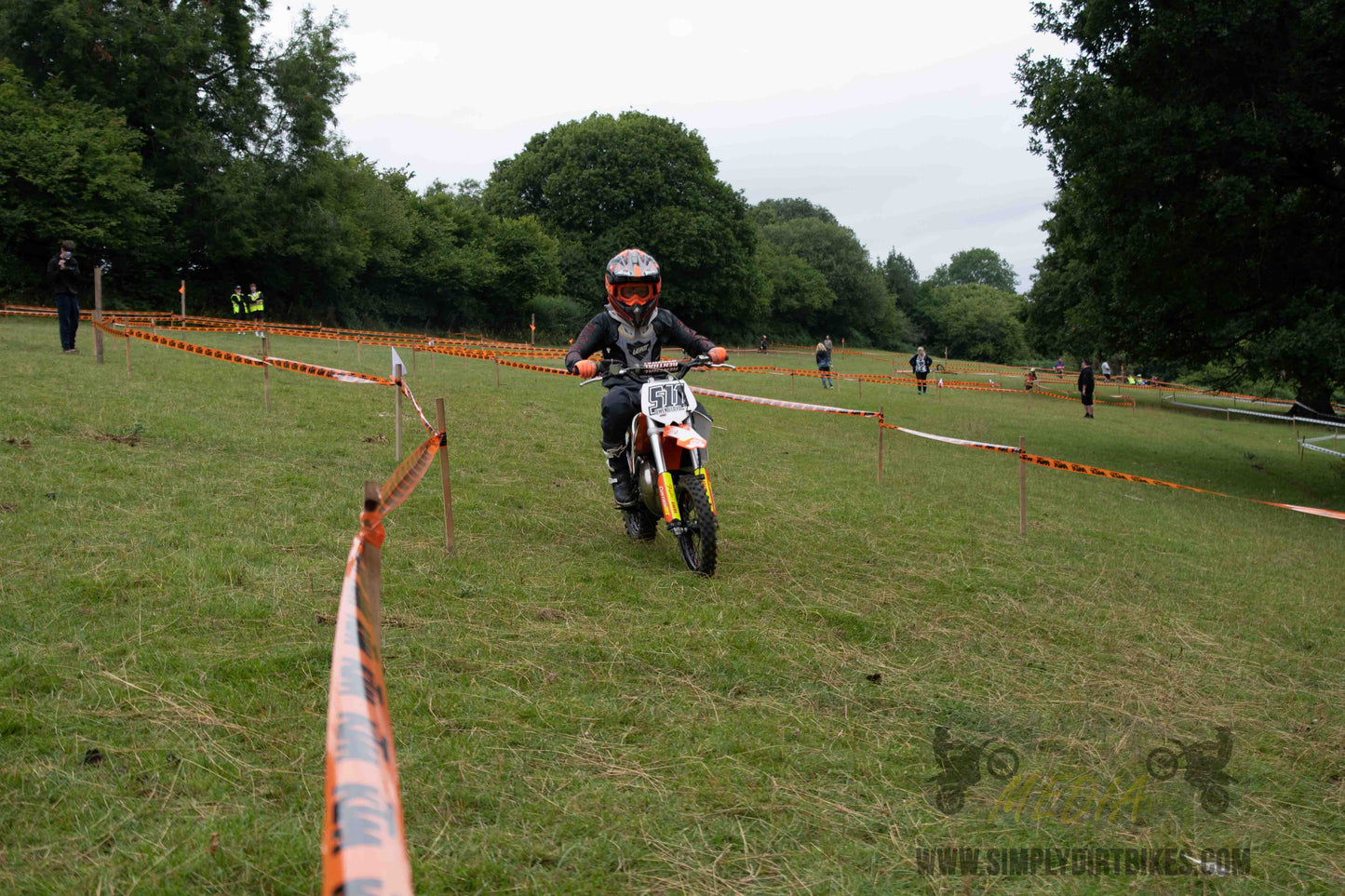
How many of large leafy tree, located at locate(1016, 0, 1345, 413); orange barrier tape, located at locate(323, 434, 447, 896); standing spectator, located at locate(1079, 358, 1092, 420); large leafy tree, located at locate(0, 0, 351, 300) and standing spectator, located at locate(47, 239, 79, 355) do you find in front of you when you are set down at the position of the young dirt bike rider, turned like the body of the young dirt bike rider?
1

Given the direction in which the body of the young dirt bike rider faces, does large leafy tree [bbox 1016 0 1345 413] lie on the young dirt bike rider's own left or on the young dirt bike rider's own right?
on the young dirt bike rider's own left

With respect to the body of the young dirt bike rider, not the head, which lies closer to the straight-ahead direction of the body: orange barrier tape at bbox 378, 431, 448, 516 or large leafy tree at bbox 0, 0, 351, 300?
the orange barrier tape

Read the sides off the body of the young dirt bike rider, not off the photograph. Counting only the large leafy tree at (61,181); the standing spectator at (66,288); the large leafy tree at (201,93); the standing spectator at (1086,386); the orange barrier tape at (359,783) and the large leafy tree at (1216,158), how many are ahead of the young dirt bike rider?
1

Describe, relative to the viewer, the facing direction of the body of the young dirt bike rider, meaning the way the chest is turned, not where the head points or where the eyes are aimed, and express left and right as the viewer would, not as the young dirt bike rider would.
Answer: facing the viewer

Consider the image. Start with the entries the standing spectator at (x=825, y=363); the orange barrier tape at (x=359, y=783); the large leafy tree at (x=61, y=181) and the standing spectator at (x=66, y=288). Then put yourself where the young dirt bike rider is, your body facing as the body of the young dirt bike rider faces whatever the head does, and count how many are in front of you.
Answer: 1

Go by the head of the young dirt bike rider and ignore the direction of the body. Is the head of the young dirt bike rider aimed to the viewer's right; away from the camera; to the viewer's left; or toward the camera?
toward the camera

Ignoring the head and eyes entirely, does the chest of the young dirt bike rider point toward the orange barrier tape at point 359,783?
yes

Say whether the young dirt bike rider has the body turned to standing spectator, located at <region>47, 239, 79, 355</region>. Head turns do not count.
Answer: no

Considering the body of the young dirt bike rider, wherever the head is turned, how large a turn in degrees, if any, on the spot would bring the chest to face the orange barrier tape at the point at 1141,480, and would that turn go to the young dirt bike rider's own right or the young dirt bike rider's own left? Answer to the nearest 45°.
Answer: approximately 90° to the young dirt bike rider's own left

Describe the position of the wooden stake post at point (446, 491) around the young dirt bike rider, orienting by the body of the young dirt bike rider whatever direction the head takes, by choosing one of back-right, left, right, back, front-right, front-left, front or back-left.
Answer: front-right

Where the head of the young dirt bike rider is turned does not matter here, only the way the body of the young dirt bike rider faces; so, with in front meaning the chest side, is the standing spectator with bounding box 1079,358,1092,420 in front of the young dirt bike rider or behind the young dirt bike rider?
behind

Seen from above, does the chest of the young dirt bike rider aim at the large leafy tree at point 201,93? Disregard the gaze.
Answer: no

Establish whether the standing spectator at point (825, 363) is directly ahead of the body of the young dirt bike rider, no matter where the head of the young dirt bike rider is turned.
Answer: no

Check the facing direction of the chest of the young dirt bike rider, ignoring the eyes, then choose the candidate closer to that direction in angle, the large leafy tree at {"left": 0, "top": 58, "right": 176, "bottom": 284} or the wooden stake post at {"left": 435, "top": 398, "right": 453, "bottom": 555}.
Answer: the wooden stake post
